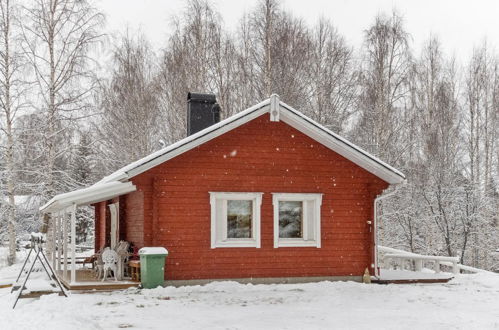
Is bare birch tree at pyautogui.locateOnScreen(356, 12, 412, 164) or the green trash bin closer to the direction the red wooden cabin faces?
the green trash bin
